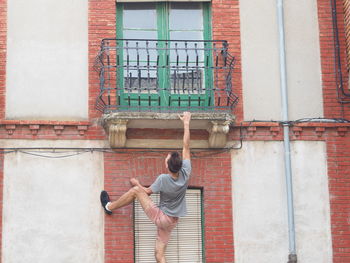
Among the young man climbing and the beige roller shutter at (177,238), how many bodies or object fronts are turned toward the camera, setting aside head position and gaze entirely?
1

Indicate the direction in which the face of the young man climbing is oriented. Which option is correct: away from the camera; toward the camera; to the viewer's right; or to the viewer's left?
away from the camera

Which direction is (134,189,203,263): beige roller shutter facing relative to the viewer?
toward the camera

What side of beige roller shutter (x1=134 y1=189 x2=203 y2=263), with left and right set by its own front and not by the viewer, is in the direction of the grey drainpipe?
left

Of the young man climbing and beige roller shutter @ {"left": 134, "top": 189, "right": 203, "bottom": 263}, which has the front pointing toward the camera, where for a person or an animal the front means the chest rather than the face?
the beige roller shutter

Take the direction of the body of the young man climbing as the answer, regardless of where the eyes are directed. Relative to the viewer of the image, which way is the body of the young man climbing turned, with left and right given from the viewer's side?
facing away from the viewer and to the left of the viewer

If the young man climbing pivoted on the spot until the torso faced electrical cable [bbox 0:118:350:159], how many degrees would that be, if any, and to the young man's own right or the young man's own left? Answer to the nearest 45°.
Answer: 0° — they already face it
